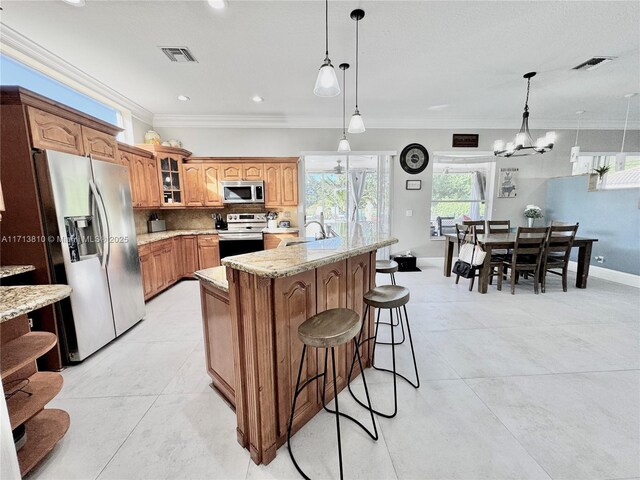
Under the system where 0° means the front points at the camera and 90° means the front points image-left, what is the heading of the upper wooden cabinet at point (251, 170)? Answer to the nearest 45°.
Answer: approximately 0°

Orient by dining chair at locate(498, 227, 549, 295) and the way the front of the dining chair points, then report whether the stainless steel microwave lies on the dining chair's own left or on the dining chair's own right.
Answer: on the dining chair's own left

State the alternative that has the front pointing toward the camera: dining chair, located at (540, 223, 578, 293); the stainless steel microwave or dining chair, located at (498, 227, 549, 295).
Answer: the stainless steel microwave

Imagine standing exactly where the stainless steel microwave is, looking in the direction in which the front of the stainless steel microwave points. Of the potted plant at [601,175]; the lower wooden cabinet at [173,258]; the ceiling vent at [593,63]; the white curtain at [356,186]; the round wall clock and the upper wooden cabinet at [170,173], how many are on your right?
2

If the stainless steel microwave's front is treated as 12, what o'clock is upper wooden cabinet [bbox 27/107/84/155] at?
The upper wooden cabinet is roughly at 1 o'clock from the stainless steel microwave.

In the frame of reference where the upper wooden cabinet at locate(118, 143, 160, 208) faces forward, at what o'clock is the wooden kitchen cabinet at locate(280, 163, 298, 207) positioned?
The wooden kitchen cabinet is roughly at 11 o'clock from the upper wooden cabinet.

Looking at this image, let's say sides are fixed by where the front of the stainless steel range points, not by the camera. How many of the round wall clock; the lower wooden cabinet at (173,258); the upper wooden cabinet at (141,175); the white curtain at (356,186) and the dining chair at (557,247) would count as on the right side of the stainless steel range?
2

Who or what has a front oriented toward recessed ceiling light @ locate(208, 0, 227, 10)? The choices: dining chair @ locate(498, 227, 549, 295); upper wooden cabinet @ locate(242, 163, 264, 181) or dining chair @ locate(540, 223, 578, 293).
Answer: the upper wooden cabinet

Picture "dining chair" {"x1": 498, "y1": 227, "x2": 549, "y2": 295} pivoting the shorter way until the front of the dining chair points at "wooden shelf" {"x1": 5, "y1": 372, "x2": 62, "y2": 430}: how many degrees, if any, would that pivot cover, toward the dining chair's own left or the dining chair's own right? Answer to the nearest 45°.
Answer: approximately 90° to the dining chair's own left

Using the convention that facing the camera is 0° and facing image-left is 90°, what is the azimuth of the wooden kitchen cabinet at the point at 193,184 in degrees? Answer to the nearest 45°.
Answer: approximately 0°

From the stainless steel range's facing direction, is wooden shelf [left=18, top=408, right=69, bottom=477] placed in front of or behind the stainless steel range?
in front
